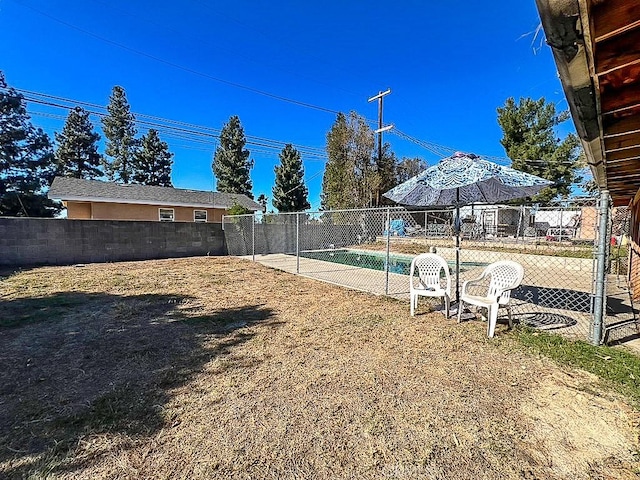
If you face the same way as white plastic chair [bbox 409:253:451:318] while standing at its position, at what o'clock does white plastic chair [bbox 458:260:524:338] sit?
white plastic chair [bbox 458:260:524:338] is roughly at 10 o'clock from white plastic chair [bbox 409:253:451:318].

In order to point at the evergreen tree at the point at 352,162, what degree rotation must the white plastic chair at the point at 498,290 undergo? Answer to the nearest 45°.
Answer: approximately 90° to its right

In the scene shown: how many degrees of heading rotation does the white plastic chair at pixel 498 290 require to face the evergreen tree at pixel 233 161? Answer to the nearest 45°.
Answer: approximately 90° to its right

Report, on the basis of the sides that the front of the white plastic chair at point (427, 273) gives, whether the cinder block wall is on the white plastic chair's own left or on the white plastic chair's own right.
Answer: on the white plastic chair's own right

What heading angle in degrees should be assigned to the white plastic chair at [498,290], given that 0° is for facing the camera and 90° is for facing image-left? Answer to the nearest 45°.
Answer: approximately 45°

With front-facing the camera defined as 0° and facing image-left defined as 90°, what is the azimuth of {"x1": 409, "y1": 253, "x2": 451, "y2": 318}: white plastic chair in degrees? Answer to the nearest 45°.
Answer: approximately 0°

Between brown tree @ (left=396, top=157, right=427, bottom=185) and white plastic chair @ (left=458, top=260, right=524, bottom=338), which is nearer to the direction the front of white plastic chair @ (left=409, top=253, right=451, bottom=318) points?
the white plastic chair

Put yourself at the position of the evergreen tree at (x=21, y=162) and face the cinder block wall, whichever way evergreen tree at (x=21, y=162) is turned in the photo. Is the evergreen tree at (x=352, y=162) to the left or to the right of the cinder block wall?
left

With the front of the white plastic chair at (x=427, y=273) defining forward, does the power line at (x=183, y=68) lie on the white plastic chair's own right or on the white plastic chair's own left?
on the white plastic chair's own right

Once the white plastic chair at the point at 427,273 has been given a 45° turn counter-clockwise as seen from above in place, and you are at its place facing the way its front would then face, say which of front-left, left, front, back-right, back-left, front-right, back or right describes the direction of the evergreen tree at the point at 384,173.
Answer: back-left

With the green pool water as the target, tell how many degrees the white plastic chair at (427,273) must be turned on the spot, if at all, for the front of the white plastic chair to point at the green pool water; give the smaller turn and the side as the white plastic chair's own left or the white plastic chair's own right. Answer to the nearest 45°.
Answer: approximately 180°
